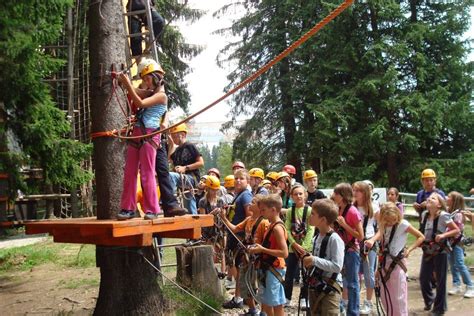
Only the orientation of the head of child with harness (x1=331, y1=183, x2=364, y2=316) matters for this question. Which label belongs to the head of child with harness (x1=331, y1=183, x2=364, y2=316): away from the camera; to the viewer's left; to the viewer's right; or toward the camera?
to the viewer's left

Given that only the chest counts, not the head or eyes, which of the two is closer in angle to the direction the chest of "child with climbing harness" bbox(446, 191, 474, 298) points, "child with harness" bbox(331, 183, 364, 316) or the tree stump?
the tree stump

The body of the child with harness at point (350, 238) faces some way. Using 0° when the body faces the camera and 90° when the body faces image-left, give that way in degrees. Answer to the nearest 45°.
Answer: approximately 90°

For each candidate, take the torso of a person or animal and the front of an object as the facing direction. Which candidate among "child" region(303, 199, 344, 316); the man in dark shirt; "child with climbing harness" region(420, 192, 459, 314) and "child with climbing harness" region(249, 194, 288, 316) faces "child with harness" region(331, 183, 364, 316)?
"child with climbing harness" region(420, 192, 459, 314)

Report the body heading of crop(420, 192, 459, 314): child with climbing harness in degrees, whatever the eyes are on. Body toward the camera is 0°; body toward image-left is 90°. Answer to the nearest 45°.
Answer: approximately 45°

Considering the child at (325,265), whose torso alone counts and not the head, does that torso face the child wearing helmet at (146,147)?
yes

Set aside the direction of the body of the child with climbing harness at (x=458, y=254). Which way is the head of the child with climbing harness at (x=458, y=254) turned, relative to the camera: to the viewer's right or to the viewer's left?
to the viewer's left

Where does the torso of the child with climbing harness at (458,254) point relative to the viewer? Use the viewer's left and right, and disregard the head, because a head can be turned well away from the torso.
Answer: facing to the left of the viewer

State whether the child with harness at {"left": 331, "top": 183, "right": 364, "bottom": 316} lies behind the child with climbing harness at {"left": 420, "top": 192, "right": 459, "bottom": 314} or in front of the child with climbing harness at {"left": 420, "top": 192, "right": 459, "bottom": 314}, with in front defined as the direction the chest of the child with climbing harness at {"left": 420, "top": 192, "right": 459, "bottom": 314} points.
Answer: in front

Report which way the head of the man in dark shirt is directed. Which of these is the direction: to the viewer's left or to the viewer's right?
to the viewer's left

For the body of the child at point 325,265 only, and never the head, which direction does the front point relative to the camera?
to the viewer's left

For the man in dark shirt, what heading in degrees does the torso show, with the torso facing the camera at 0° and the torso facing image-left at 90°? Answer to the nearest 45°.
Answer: approximately 45°

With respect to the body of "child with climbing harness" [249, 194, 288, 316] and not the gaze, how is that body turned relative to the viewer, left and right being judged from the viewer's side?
facing to the left of the viewer

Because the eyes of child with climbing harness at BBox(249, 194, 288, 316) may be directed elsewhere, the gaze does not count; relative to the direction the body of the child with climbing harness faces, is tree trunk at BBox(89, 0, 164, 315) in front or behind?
in front

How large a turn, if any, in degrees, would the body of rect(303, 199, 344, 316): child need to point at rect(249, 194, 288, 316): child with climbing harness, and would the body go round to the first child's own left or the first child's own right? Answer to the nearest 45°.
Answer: approximately 45° to the first child's own right
